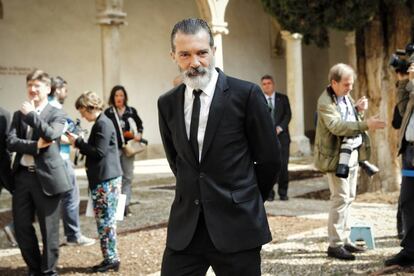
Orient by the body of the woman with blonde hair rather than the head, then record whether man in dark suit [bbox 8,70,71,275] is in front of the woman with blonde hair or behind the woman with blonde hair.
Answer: in front

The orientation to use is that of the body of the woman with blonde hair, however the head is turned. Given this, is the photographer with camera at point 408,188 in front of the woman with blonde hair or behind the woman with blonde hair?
behind

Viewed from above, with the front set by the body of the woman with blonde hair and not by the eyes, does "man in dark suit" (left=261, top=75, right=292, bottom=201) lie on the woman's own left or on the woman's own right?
on the woman's own right

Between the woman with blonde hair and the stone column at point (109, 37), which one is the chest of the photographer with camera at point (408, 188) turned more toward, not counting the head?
the woman with blonde hair

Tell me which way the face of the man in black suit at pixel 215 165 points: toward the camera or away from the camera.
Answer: toward the camera

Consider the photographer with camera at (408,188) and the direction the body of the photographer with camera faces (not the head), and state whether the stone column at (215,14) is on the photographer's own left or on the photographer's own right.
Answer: on the photographer's own right

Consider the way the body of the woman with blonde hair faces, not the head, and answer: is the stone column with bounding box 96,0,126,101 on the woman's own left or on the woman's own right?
on the woman's own right

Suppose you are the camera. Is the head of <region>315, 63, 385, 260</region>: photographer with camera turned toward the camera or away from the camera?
toward the camera

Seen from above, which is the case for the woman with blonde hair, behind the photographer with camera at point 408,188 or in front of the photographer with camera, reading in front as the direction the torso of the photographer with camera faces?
in front

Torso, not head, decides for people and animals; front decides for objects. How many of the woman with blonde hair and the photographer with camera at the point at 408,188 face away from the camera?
0

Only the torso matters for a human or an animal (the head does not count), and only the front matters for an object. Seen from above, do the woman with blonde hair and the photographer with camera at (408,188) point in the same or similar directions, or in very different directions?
same or similar directions

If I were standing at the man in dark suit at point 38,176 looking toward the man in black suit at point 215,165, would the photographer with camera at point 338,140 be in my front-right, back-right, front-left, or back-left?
front-left

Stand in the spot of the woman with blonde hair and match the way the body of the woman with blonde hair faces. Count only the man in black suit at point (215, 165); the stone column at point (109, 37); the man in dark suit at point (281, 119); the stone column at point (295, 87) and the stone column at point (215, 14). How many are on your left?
1

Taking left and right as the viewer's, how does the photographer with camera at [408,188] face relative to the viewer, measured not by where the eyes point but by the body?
facing the viewer and to the left of the viewer

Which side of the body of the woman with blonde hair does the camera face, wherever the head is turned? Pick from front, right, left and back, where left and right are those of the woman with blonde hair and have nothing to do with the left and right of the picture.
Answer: left
